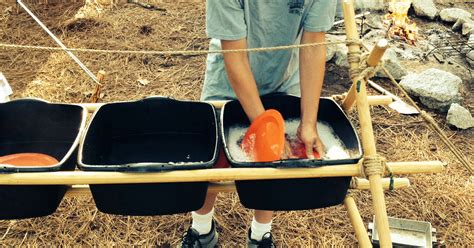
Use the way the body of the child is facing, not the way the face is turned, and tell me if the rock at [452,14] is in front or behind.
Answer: behind

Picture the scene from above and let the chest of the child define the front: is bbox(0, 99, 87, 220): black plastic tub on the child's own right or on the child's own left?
on the child's own right

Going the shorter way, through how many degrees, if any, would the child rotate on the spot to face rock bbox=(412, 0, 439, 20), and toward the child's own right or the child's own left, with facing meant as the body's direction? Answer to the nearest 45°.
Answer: approximately 135° to the child's own left

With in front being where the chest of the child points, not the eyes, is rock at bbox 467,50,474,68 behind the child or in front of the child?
behind

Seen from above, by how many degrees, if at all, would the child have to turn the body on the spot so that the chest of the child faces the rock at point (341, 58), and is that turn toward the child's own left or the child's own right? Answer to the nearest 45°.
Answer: approximately 180°

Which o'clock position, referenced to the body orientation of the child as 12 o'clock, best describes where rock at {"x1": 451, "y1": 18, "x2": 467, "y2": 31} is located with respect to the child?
The rock is roughly at 7 o'clock from the child.

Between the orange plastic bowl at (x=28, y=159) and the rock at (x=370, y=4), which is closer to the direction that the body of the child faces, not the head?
the orange plastic bowl

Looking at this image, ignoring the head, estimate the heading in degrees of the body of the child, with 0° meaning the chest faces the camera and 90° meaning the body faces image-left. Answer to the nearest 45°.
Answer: approximately 0°
